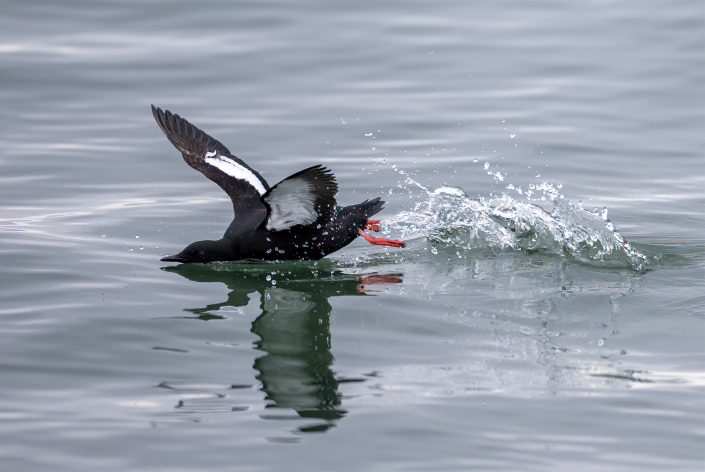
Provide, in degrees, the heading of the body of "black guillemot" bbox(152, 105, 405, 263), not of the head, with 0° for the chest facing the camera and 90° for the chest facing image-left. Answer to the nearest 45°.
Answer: approximately 90°
